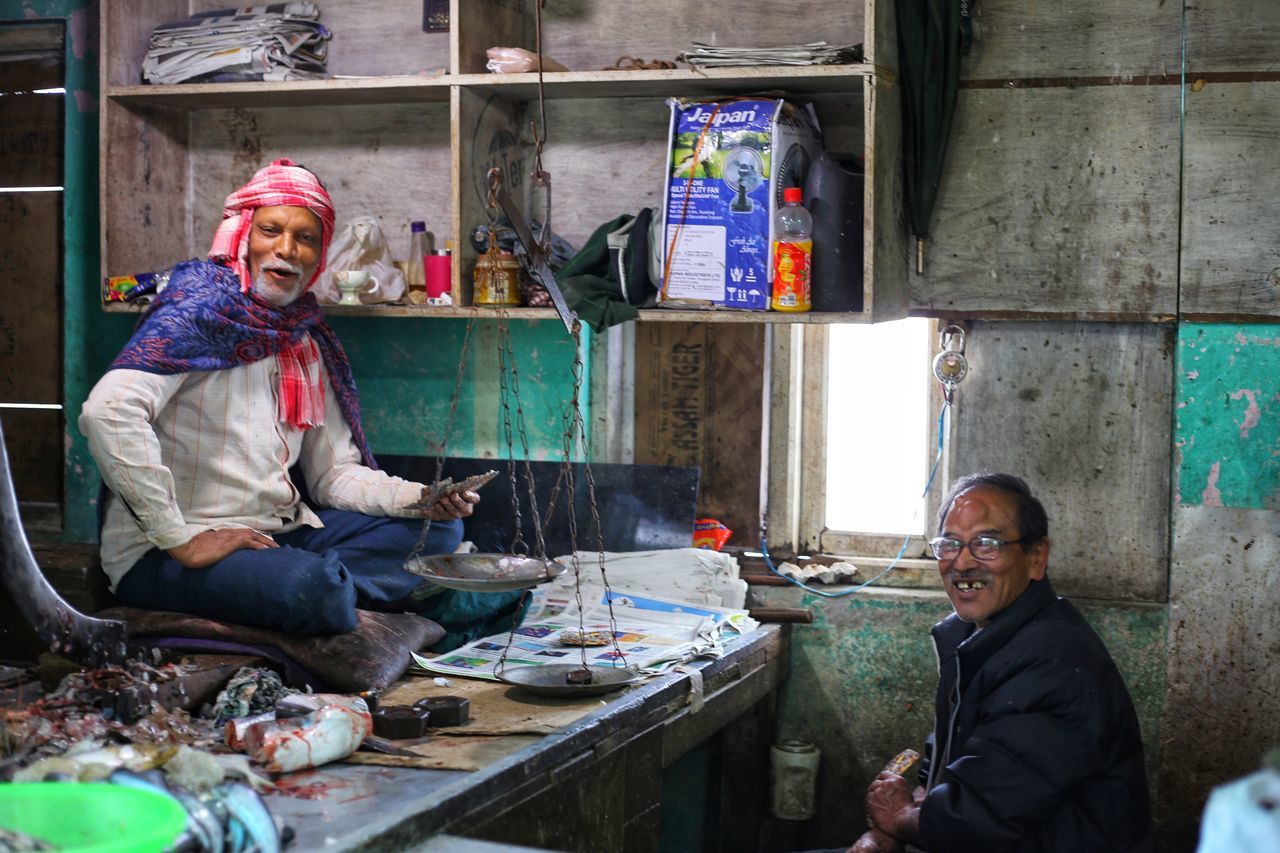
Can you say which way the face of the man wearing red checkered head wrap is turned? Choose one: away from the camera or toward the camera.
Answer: toward the camera

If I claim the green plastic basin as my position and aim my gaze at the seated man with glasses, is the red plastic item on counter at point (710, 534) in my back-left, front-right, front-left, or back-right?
front-left

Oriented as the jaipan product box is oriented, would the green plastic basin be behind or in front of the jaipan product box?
in front

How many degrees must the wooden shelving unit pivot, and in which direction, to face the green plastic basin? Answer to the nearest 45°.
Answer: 0° — it already faces it

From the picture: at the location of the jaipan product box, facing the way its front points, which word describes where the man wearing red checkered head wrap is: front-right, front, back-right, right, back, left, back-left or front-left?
right

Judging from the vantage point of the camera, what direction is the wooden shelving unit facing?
facing the viewer

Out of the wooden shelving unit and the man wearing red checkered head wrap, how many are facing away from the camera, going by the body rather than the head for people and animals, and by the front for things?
0

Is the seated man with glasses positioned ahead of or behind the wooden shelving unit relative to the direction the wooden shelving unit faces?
ahead

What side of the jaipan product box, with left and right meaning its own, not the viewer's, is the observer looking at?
front

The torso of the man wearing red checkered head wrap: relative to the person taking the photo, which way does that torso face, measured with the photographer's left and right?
facing the viewer and to the right of the viewer
